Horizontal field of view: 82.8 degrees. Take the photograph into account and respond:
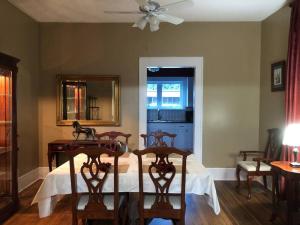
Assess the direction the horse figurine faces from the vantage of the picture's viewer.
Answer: facing to the left of the viewer

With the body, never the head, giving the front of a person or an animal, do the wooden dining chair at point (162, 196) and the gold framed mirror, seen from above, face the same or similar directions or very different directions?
very different directions

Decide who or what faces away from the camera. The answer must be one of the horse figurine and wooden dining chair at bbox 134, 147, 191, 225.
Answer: the wooden dining chair

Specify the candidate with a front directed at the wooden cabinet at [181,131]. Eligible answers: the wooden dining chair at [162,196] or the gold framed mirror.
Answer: the wooden dining chair

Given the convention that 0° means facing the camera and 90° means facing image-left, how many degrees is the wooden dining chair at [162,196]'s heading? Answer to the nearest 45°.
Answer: approximately 180°

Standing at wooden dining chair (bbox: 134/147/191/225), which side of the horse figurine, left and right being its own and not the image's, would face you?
left
